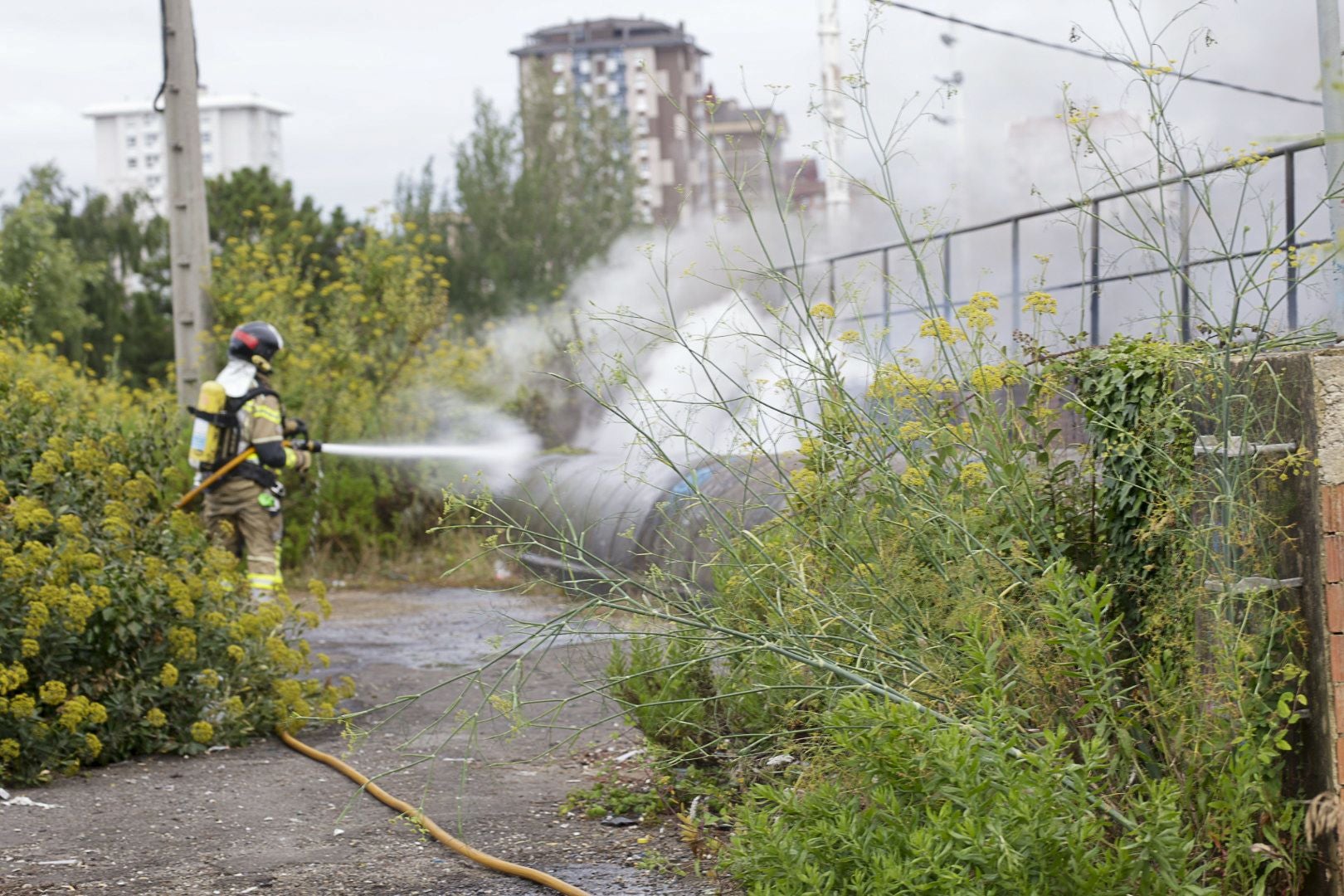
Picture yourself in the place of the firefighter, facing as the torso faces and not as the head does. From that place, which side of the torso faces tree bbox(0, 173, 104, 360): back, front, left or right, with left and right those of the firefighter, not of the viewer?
left

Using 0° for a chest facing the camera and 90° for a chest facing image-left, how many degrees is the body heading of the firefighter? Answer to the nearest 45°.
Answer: approximately 270°

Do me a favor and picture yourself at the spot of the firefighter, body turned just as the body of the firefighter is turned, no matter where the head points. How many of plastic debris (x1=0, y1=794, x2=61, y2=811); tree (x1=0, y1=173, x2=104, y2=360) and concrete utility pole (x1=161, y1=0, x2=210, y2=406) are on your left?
2

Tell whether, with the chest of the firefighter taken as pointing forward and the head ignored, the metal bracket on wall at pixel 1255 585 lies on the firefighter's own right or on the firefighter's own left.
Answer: on the firefighter's own right

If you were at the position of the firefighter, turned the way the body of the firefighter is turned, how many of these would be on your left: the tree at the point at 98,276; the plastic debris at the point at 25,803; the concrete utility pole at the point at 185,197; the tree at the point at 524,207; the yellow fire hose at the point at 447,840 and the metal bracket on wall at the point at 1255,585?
3

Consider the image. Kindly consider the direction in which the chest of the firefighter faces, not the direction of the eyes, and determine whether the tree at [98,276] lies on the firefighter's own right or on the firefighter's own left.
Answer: on the firefighter's own left

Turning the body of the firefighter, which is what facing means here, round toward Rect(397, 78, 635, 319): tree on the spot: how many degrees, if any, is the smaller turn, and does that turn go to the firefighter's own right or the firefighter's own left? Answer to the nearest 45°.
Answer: approximately 90° to the firefighter's own left

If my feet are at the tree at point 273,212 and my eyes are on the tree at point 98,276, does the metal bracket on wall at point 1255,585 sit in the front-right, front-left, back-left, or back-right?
back-left

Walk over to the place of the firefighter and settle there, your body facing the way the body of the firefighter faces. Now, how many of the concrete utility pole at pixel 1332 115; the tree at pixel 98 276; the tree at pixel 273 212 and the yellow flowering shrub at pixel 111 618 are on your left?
2

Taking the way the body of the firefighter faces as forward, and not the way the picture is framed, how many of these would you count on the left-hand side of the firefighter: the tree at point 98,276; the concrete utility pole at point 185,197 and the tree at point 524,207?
3

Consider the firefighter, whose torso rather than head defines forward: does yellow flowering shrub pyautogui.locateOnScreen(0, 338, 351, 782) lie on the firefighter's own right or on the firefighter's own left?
on the firefighter's own right

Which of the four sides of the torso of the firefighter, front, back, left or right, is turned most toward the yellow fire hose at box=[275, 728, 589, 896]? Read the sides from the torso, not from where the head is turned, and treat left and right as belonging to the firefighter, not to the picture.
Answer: right

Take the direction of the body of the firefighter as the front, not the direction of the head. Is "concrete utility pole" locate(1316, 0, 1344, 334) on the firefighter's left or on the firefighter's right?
on the firefighter's right

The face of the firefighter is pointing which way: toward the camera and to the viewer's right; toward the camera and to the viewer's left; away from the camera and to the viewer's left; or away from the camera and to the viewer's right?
away from the camera and to the viewer's right

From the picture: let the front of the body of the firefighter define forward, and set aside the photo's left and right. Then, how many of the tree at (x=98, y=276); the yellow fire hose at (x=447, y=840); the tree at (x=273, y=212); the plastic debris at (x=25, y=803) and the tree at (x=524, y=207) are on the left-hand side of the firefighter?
3

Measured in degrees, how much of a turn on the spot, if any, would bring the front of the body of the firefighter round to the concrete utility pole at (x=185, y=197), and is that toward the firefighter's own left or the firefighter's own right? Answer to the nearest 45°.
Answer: approximately 90° to the firefighter's own left
